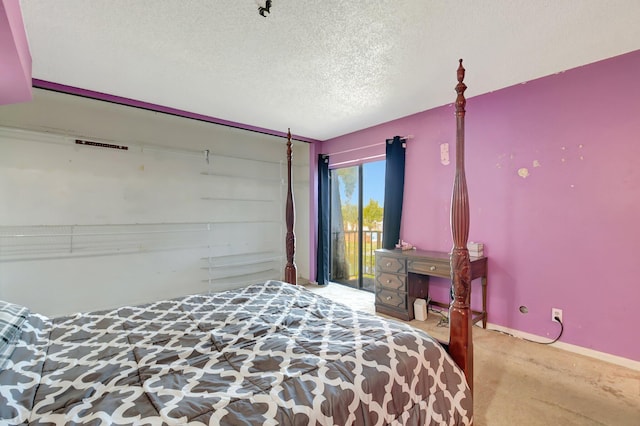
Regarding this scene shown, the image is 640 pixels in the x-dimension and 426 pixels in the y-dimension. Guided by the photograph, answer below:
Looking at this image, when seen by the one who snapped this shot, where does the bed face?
facing away from the viewer and to the right of the viewer

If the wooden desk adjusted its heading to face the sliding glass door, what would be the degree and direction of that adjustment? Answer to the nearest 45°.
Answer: approximately 90° to its right

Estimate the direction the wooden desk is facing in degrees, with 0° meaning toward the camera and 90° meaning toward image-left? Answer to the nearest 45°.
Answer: approximately 45°

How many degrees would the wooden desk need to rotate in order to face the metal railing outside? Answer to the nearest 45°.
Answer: approximately 90° to its right

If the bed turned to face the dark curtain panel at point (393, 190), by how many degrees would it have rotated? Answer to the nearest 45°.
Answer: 0° — it already faces it
